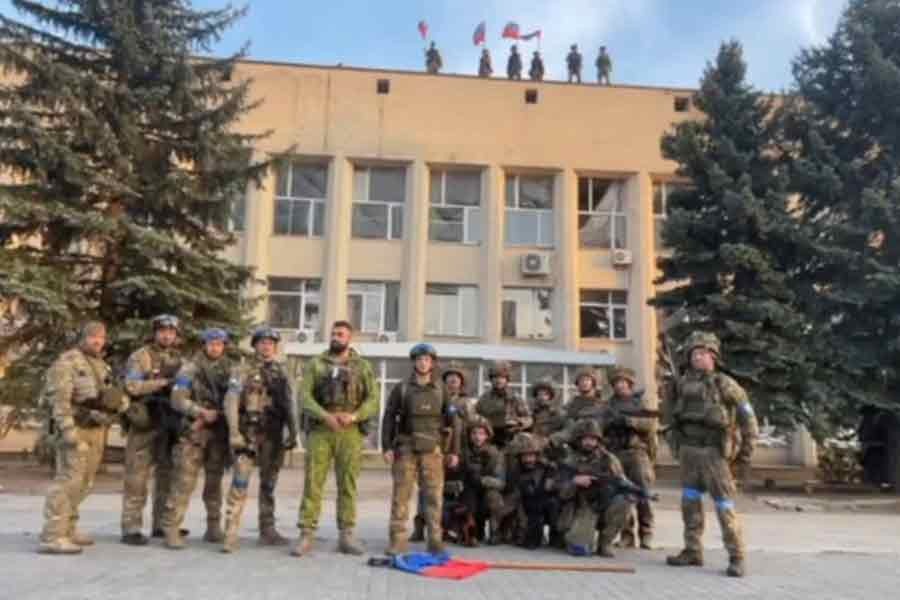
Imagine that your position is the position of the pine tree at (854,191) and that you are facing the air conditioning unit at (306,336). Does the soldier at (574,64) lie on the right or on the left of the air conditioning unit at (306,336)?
right

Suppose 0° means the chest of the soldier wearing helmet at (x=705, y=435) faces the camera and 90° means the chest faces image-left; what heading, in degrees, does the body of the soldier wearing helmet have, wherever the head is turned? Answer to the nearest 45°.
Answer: approximately 45°

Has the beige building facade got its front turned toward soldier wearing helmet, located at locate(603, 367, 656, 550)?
yes

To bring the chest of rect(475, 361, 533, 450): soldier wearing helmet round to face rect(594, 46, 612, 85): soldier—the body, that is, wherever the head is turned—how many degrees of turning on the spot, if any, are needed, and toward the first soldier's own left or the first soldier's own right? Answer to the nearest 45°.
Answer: approximately 180°

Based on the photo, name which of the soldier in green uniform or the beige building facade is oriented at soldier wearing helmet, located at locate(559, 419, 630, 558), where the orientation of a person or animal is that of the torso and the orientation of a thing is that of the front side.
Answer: the beige building facade

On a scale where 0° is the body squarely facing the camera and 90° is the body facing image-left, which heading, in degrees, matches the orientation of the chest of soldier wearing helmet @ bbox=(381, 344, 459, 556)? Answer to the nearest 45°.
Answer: approximately 0°

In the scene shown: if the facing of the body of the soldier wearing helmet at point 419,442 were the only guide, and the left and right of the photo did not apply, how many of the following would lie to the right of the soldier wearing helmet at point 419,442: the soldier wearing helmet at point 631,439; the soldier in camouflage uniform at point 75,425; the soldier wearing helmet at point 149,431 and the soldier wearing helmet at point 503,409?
2

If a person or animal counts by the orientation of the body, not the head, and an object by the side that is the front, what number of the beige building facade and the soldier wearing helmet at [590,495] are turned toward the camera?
2

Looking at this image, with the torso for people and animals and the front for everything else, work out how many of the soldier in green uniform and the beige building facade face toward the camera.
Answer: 2
